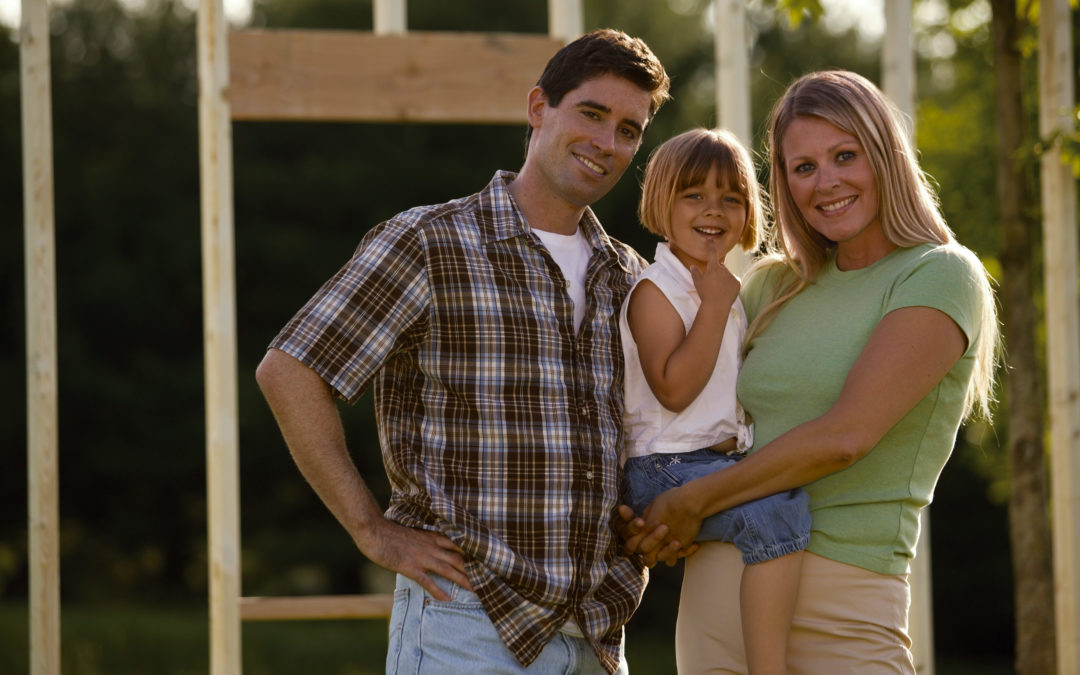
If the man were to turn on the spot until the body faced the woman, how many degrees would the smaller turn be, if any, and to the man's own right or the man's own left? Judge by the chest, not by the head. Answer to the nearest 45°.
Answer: approximately 45° to the man's own left

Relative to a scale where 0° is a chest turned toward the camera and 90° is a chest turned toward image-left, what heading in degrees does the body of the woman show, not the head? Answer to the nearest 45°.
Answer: approximately 45°

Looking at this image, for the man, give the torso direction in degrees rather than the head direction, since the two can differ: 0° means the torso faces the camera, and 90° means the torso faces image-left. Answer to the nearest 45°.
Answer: approximately 315°

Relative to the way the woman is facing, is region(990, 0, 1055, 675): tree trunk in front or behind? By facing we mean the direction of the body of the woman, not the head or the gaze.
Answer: behind

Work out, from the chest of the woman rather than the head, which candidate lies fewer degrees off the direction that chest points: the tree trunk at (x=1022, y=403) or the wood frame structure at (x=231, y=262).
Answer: the wood frame structure

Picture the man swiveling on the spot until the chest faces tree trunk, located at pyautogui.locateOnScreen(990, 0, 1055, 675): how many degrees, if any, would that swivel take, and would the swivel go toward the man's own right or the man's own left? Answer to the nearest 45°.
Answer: approximately 90° to the man's own left

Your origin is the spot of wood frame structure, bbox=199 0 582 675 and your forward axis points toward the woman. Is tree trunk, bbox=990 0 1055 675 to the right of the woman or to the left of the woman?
left

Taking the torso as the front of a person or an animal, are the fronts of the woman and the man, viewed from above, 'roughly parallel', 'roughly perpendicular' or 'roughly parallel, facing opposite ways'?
roughly perpendicular

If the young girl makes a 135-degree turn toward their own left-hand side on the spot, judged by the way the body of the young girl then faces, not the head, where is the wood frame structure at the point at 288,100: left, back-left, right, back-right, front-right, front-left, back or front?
front-left

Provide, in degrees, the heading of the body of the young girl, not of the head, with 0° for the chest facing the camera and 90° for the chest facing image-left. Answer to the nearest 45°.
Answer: approximately 315°

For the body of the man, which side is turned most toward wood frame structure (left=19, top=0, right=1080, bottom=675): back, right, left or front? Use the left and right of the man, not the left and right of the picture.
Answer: back
